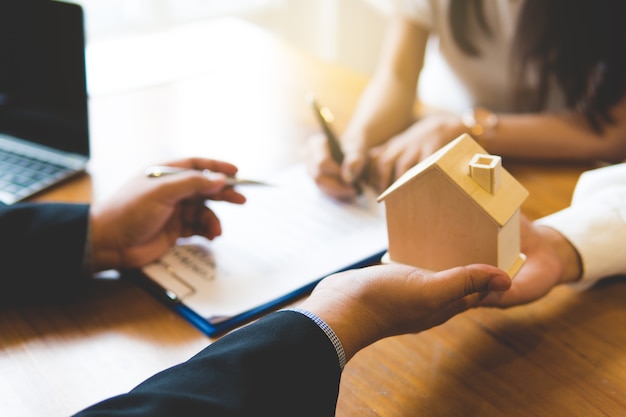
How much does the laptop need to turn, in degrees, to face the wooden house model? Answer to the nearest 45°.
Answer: approximately 90° to its left

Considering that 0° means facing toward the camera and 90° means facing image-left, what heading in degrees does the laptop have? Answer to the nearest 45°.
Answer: approximately 45°
